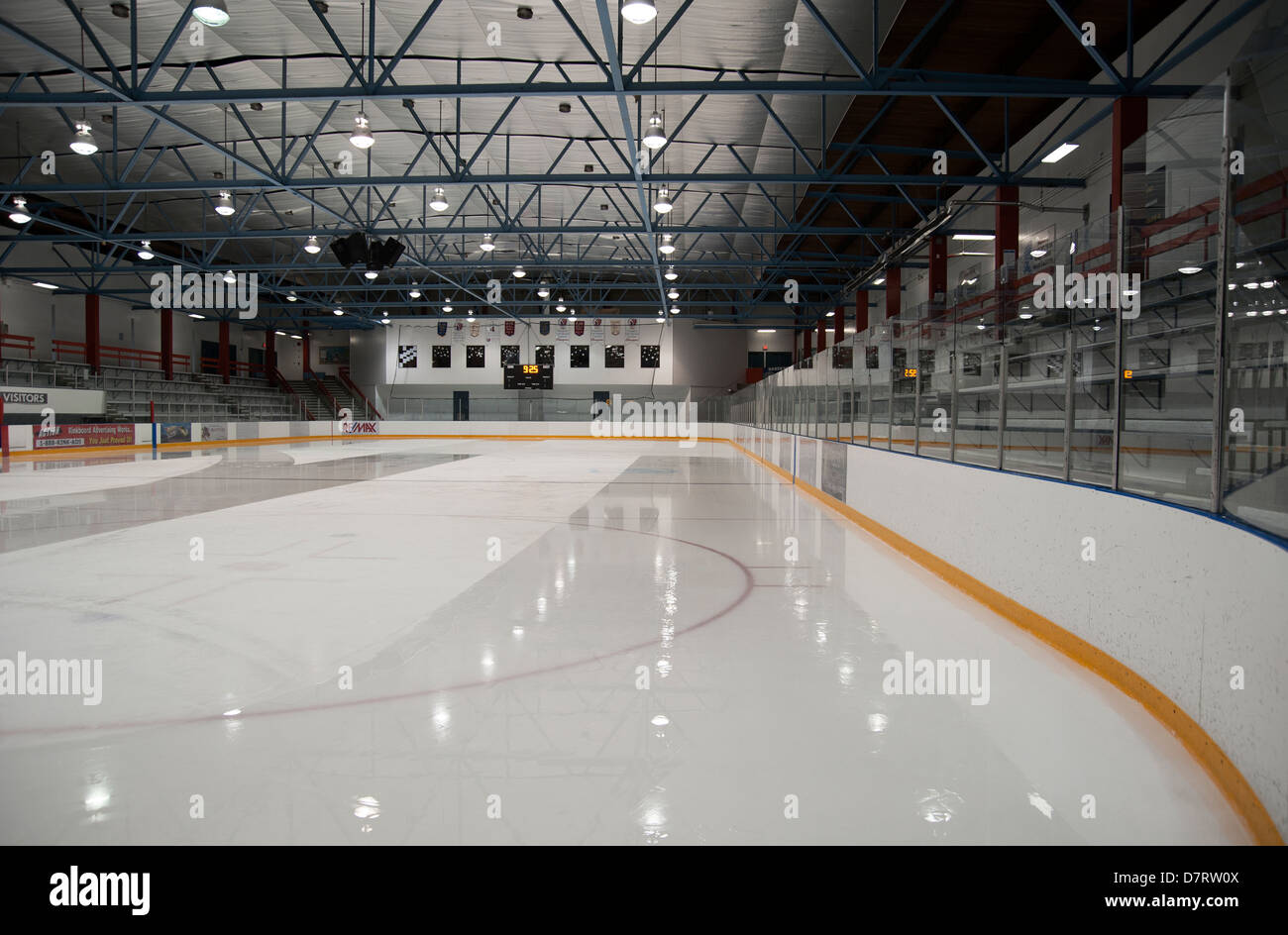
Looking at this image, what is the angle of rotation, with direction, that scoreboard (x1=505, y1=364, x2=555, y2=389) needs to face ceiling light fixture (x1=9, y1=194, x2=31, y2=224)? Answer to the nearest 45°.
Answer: approximately 45° to its right

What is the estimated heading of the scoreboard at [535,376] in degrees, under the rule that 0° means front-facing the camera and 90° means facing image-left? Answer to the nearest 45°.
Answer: approximately 0°

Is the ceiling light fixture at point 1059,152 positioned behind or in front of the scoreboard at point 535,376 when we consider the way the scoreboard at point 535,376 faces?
in front

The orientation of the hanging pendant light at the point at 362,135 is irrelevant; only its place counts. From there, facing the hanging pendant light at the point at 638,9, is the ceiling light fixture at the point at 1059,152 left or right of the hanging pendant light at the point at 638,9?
left

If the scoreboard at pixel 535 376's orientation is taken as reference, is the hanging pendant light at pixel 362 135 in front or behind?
in front

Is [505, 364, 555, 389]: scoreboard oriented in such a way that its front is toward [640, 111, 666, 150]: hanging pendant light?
yes

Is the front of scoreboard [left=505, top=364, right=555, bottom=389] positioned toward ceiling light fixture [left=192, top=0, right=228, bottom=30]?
yes

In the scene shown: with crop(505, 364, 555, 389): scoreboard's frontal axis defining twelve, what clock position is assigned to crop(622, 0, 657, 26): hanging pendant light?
The hanging pendant light is roughly at 12 o'clock from the scoreboard.

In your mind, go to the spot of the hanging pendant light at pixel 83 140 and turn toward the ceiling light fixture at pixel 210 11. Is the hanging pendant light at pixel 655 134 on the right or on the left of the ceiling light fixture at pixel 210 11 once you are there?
left

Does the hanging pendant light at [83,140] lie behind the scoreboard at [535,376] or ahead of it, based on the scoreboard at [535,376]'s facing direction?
ahead

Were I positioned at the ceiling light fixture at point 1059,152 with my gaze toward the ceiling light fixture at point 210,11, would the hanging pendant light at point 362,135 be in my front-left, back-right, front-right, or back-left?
front-right
